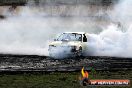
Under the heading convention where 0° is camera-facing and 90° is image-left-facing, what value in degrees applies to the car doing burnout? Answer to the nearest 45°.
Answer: approximately 45°
